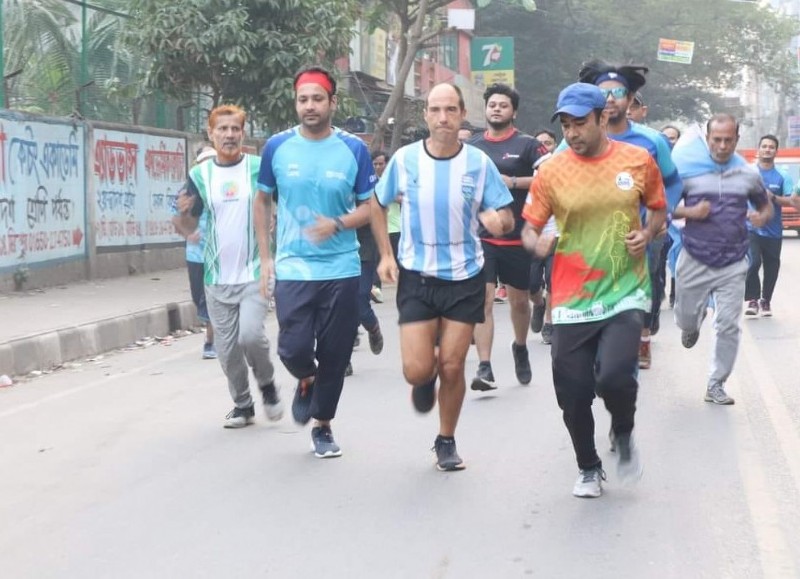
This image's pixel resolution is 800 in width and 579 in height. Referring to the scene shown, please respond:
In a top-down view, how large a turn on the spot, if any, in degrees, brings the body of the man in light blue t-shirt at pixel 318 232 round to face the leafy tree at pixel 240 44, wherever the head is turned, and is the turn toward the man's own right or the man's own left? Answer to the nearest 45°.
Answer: approximately 180°

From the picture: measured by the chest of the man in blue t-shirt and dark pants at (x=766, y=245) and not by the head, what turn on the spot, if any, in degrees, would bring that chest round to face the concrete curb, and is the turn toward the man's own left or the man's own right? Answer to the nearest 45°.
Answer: approximately 45° to the man's own right

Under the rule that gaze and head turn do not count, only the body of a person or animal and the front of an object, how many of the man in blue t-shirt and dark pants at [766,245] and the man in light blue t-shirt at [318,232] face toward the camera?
2

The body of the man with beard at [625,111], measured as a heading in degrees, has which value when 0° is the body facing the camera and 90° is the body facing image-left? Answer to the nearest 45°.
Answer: approximately 0°

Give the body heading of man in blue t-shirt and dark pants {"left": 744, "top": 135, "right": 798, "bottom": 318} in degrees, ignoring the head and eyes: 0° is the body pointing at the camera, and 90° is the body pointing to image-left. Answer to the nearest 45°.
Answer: approximately 0°

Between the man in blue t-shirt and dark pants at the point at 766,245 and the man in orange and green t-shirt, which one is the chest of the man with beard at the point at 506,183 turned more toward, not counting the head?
the man in orange and green t-shirt

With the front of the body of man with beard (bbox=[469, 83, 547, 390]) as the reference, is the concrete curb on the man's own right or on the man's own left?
on the man's own right

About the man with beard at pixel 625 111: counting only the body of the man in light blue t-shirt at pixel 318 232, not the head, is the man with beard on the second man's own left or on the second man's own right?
on the second man's own left

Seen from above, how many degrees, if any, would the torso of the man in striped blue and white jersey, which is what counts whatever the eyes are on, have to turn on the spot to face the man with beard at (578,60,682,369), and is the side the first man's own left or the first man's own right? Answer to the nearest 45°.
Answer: approximately 135° to the first man's own left
